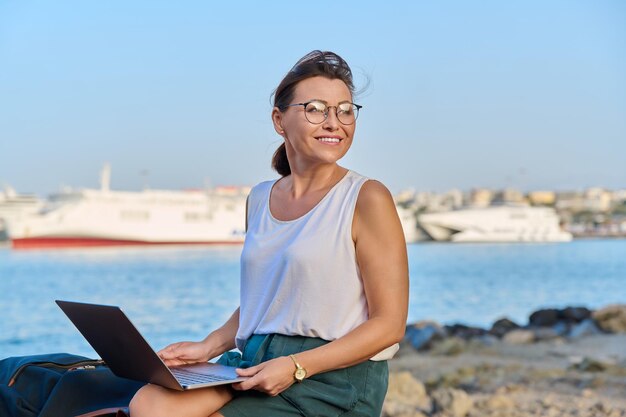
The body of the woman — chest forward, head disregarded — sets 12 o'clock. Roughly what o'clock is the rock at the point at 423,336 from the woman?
The rock is roughly at 5 o'clock from the woman.

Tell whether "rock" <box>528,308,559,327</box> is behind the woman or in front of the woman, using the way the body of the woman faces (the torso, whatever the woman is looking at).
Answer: behind

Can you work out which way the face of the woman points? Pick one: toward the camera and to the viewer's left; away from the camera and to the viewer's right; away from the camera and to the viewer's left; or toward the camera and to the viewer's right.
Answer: toward the camera and to the viewer's right

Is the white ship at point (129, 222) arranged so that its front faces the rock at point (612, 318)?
no

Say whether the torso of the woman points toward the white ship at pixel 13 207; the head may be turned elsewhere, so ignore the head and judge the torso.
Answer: no

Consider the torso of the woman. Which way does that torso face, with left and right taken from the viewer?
facing the viewer and to the left of the viewer

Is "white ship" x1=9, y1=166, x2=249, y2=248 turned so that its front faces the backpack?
no

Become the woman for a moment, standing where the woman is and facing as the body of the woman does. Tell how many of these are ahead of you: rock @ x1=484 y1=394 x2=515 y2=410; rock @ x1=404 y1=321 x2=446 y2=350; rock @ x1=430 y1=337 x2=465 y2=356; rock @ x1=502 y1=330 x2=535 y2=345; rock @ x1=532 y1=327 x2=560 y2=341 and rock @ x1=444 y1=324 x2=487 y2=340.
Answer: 0
